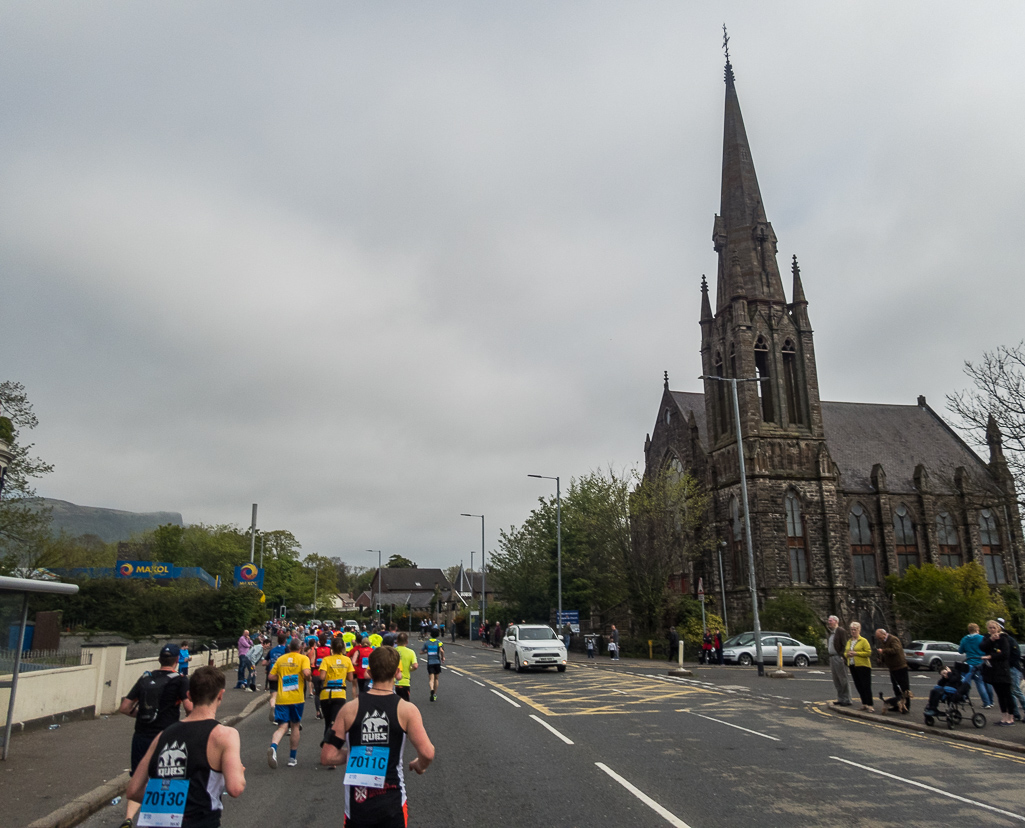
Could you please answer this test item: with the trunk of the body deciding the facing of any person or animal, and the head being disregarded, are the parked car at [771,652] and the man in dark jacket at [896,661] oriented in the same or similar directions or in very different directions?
same or similar directions

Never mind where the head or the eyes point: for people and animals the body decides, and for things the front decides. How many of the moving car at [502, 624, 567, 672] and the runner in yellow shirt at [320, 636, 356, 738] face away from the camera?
1

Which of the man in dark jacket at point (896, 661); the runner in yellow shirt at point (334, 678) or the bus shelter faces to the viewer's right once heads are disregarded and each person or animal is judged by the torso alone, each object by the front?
the bus shelter

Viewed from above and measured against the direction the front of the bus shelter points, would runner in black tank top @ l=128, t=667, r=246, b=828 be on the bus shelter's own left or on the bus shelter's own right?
on the bus shelter's own right

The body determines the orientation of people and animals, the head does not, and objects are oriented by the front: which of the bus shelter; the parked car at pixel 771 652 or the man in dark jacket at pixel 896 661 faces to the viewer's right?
the bus shelter

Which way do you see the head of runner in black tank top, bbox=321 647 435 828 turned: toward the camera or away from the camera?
away from the camera

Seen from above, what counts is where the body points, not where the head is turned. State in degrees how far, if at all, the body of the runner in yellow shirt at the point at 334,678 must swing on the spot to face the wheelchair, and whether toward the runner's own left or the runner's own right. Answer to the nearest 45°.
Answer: approximately 90° to the runner's own right

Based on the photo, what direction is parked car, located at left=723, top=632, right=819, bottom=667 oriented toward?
to the viewer's left

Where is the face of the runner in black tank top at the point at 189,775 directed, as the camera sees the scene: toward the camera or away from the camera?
away from the camera

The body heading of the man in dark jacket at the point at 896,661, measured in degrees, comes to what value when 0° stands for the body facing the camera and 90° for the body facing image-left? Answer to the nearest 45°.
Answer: approximately 90°

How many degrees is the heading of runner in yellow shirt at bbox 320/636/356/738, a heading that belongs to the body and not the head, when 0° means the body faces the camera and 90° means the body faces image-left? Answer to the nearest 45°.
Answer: approximately 180°

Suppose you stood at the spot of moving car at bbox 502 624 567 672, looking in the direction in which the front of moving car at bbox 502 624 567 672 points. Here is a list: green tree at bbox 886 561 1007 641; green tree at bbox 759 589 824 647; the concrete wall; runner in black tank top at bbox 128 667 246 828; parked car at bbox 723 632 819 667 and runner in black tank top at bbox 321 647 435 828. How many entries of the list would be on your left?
3

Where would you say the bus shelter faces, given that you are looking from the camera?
facing to the right of the viewer

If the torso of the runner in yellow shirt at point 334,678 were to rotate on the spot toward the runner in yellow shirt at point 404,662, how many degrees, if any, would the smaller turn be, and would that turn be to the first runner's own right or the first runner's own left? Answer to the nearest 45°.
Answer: approximately 45° to the first runner's own right
